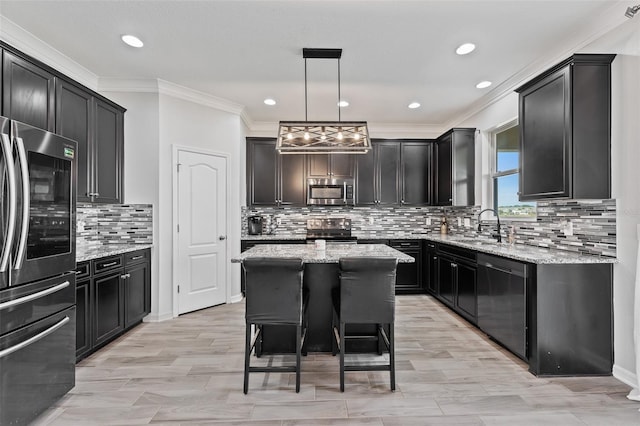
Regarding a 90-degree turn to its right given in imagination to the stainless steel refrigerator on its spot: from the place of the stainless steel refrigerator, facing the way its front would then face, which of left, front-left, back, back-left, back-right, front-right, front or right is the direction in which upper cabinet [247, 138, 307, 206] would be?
back

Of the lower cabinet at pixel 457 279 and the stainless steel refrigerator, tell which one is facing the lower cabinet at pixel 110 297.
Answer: the lower cabinet at pixel 457 279

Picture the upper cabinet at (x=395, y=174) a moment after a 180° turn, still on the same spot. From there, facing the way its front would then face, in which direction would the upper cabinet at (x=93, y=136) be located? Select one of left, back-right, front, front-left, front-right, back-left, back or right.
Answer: back-left

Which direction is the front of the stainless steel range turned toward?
toward the camera

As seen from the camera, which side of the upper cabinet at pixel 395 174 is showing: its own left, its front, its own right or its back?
front

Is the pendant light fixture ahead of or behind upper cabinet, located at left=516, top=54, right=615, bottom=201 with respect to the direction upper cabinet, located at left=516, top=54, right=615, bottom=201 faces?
ahead

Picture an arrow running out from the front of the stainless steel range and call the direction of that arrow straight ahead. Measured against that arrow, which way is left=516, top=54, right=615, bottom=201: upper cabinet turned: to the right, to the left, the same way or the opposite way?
to the right

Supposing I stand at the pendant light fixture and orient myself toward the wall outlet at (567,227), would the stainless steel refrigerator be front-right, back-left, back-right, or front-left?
back-right

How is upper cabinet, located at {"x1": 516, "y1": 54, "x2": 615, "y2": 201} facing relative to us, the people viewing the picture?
facing the viewer and to the left of the viewer

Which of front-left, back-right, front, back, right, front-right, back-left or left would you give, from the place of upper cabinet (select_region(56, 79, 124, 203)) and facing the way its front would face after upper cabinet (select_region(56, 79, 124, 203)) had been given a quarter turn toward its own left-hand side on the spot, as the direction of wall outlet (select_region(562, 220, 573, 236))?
right

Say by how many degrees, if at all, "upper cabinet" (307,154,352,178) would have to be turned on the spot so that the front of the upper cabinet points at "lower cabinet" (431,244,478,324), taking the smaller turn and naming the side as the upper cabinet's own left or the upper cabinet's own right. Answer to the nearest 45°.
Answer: approximately 45° to the upper cabinet's own left

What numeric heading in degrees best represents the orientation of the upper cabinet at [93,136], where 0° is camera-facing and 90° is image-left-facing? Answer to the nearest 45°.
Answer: approximately 315°

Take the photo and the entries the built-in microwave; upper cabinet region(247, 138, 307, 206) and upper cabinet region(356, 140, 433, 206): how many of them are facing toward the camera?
3

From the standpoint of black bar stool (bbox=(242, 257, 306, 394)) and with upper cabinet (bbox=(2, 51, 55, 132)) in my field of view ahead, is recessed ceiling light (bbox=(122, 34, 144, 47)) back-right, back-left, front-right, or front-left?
front-right

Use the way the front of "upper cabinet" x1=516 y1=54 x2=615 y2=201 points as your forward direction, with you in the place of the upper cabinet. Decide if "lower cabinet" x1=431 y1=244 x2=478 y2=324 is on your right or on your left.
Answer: on your right
